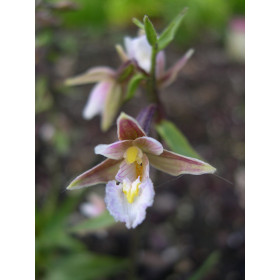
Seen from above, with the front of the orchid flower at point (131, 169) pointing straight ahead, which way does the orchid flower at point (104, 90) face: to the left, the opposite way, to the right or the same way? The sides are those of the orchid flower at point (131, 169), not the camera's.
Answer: to the right

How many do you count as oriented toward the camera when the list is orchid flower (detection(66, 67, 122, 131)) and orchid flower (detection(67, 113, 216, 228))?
1

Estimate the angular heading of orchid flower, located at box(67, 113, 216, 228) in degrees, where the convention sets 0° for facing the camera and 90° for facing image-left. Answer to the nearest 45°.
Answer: approximately 0°

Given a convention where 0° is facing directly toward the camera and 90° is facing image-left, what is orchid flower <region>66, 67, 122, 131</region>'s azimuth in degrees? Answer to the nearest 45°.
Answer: approximately 90°

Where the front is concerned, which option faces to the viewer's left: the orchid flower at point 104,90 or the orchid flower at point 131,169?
the orchid flower at point 104,90
